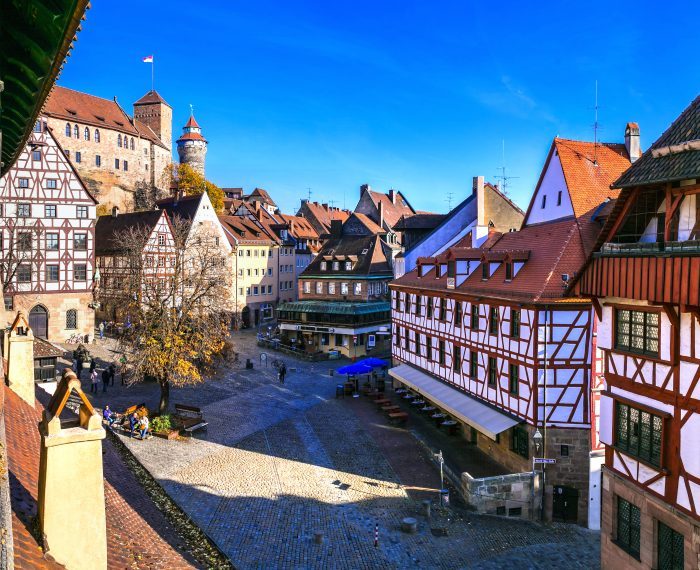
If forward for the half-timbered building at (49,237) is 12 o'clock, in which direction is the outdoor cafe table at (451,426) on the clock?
The outdoor cafe table is roughly at 11 o'clock from the half-timbered building.

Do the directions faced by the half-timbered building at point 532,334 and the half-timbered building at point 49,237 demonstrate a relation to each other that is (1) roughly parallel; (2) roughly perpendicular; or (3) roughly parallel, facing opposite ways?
roughly perpendicular

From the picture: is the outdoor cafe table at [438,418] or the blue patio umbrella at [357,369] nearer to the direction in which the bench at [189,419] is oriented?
the outdoor cafe table

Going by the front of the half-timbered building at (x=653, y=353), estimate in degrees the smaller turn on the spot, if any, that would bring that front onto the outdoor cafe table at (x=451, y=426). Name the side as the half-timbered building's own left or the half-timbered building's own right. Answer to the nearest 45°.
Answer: approximately 90° to the half-timbered building's own right

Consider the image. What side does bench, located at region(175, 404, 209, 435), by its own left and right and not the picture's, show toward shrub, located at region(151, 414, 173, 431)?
right

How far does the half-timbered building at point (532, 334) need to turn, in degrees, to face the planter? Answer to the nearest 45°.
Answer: approximately 45° to its right

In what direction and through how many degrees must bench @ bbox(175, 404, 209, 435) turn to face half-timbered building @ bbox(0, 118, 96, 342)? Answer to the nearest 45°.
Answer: approximately 180°

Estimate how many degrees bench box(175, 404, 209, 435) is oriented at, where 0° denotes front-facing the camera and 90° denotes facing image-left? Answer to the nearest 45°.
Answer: approximately 315°
